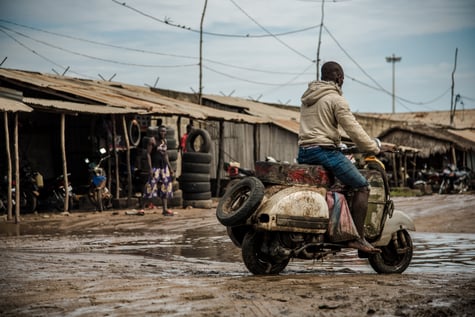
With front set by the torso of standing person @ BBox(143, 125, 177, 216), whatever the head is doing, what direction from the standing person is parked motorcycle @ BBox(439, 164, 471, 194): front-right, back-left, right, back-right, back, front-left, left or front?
left

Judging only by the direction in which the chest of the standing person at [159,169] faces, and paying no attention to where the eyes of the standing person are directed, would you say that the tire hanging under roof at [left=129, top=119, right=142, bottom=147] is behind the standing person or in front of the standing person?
behind

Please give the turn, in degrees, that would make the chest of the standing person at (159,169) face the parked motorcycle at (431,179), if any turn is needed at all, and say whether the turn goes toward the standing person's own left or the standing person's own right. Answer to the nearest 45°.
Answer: approximately 90° to the standing person's own left

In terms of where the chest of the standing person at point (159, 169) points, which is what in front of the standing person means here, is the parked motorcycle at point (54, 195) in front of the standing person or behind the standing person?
behind

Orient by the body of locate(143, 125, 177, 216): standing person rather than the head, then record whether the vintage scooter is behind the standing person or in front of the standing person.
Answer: in front

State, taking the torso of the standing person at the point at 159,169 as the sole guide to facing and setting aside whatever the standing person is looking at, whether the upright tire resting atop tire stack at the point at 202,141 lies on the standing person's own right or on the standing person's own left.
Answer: on the standing person's own left

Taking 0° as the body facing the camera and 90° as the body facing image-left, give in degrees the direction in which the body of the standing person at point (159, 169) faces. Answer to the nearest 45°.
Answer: approximately 315°

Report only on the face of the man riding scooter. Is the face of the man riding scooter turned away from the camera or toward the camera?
away from the camera

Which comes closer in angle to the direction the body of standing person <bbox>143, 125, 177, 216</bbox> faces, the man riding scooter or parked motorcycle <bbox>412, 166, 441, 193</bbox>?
the man riding scooter

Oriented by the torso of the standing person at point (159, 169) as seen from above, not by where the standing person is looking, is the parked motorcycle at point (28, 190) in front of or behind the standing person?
behind
